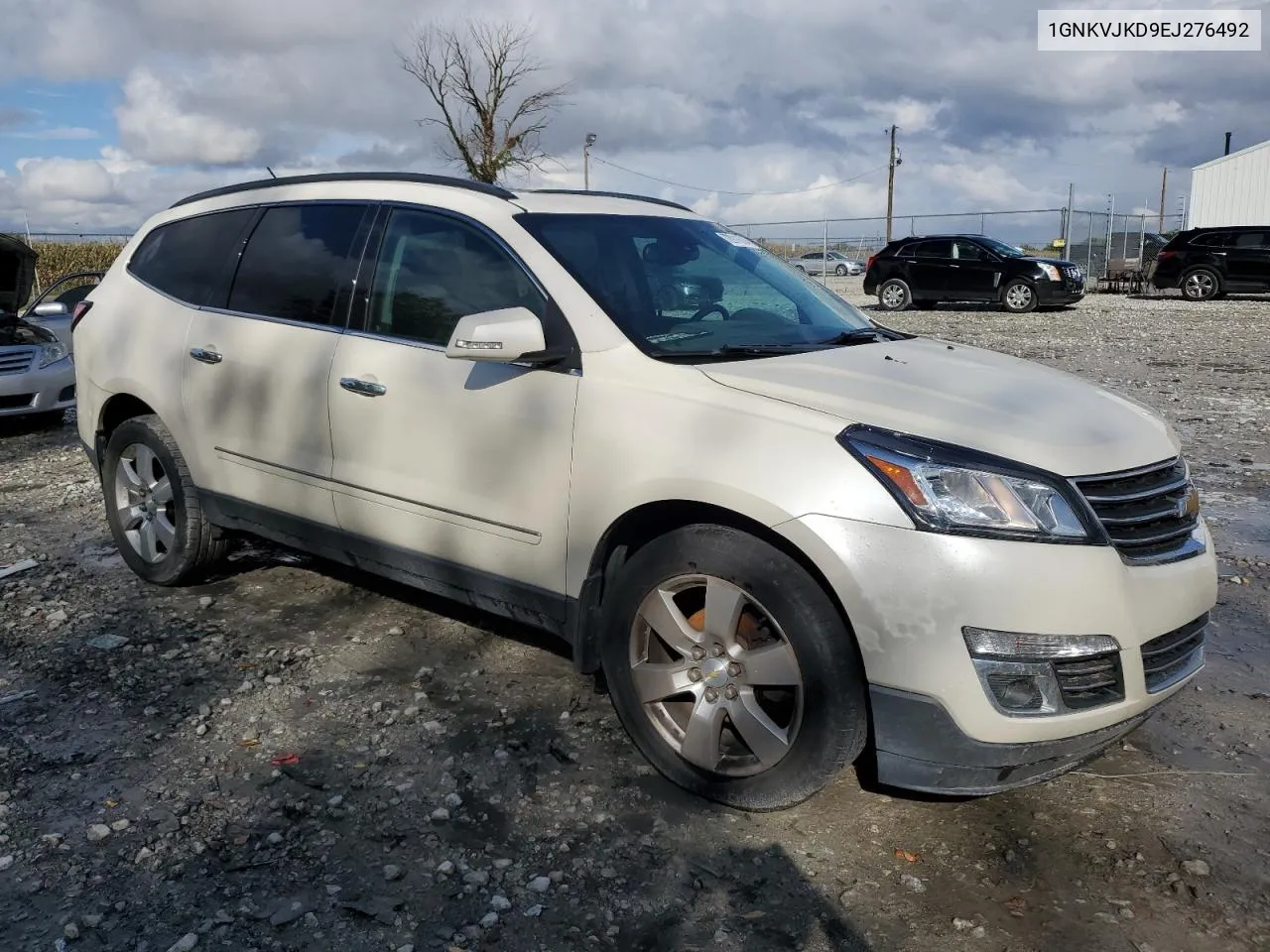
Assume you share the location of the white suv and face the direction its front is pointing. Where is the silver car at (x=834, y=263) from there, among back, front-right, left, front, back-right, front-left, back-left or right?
back-left

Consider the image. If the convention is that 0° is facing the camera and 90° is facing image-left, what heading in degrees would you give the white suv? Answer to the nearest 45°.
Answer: approximately 315°

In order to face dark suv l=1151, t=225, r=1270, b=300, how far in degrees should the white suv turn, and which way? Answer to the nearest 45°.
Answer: approximately 90° to its left

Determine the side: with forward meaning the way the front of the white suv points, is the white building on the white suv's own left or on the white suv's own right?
on the white suv's own left

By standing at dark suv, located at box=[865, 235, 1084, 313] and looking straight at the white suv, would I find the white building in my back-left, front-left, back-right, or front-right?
back-left

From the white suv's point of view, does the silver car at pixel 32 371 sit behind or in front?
behind

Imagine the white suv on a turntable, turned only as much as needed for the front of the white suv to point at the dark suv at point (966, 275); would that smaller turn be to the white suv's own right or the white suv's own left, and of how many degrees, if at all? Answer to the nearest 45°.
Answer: approximately 135° to the white suv's own left
